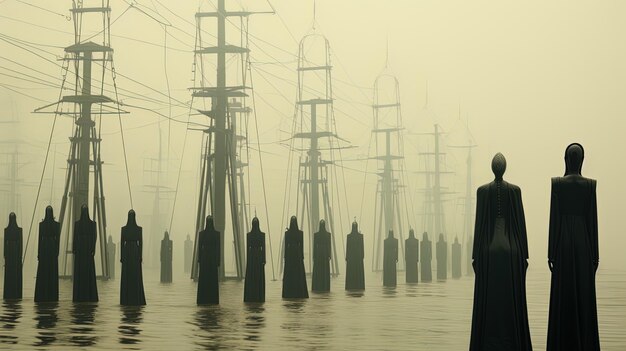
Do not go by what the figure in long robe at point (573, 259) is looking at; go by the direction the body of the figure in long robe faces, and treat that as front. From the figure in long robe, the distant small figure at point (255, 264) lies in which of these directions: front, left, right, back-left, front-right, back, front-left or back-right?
front-left

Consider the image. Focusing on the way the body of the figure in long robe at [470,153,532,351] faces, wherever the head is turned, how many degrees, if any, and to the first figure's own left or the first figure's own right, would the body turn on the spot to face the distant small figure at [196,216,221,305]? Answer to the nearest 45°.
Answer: approximately 45° to the first figure's own left

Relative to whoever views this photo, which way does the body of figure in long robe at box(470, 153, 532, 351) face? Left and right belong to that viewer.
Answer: facing away from the viewer

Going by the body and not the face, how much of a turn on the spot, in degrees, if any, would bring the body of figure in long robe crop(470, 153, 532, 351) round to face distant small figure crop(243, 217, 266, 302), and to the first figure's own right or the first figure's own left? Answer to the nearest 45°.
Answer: approximately 45° to the first figure's own left

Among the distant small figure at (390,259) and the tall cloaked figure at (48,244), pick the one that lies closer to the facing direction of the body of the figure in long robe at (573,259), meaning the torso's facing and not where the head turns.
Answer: the distant small figure

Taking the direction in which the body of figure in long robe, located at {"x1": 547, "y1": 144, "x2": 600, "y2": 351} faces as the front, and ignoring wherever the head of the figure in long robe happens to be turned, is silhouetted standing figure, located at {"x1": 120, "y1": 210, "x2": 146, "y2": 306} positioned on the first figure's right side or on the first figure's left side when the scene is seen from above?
on the first figure's left side

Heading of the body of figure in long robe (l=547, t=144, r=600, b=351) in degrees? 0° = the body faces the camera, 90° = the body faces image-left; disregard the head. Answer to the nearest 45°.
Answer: approximately 180°

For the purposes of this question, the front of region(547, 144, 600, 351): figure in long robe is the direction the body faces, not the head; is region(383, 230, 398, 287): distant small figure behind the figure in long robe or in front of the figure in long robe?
in front

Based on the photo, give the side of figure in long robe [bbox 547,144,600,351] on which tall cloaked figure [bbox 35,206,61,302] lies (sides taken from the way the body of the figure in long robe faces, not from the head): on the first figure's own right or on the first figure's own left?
on the first figure's own left

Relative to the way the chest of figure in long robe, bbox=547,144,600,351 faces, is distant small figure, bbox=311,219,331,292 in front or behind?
in front

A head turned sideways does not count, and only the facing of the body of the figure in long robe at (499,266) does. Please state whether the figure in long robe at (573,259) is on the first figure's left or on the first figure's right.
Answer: on the first figure's right

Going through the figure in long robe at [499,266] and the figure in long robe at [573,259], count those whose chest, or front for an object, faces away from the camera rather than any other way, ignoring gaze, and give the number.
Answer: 2

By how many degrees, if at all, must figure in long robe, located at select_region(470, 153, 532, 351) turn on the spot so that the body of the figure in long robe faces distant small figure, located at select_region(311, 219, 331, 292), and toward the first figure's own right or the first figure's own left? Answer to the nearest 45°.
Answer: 0° — they already face them
